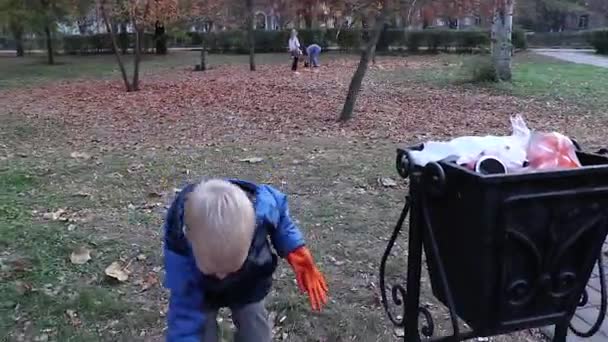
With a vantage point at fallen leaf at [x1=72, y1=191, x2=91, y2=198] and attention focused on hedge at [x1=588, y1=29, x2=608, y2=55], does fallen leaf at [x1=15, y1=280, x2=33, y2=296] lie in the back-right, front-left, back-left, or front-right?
back-right

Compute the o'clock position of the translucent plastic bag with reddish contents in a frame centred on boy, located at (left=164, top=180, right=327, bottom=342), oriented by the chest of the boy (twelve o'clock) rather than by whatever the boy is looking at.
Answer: The translucent plastic bag with reddish contents is roughly at 9 o'clock from the boy.

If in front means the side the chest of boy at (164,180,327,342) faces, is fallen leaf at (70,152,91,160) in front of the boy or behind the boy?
behind

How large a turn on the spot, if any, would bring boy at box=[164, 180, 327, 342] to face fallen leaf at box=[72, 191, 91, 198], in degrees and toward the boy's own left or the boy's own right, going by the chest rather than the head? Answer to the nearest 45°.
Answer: approximately 180°

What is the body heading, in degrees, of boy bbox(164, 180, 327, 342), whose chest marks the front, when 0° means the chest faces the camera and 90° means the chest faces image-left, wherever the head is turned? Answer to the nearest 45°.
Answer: approximately 0°

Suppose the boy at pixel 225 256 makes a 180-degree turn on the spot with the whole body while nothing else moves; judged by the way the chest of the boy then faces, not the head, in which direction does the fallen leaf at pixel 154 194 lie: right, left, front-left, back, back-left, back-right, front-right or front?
front

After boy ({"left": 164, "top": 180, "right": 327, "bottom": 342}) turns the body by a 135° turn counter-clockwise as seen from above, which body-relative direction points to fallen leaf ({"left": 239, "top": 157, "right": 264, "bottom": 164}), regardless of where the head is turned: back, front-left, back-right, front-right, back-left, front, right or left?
front-left

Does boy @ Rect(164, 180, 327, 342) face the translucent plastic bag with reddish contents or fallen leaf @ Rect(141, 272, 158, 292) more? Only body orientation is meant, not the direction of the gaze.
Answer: the translucent plastic bag with reddish contents
